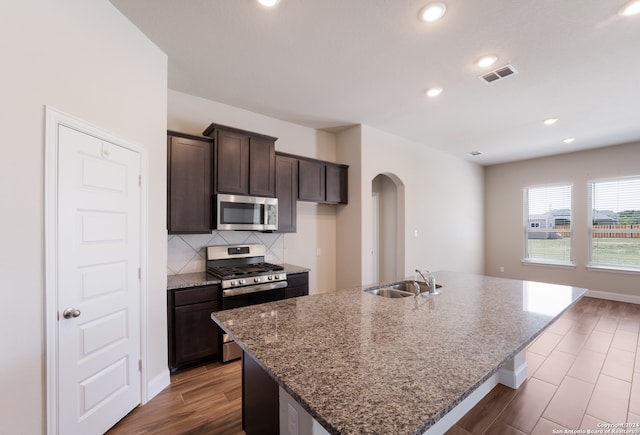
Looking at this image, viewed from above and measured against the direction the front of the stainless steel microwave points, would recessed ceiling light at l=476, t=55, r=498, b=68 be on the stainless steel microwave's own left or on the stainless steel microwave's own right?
on the stainless steel microwave's own left

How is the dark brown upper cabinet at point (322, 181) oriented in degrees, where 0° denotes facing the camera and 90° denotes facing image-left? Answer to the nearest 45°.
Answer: approximately 315°

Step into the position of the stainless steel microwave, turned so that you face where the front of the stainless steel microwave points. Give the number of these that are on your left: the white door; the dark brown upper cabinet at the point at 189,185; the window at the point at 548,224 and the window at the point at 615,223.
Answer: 2

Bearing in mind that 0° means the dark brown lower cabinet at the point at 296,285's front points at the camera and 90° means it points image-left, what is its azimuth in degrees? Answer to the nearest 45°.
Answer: approximately 315°

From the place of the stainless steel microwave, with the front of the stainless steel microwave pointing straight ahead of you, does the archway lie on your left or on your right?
on your left

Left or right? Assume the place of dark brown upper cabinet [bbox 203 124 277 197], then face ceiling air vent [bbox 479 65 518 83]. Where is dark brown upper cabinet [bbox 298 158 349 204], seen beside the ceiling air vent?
left

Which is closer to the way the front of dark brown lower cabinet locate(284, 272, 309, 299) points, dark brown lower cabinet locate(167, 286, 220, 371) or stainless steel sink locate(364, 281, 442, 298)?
the stainless steel sink
